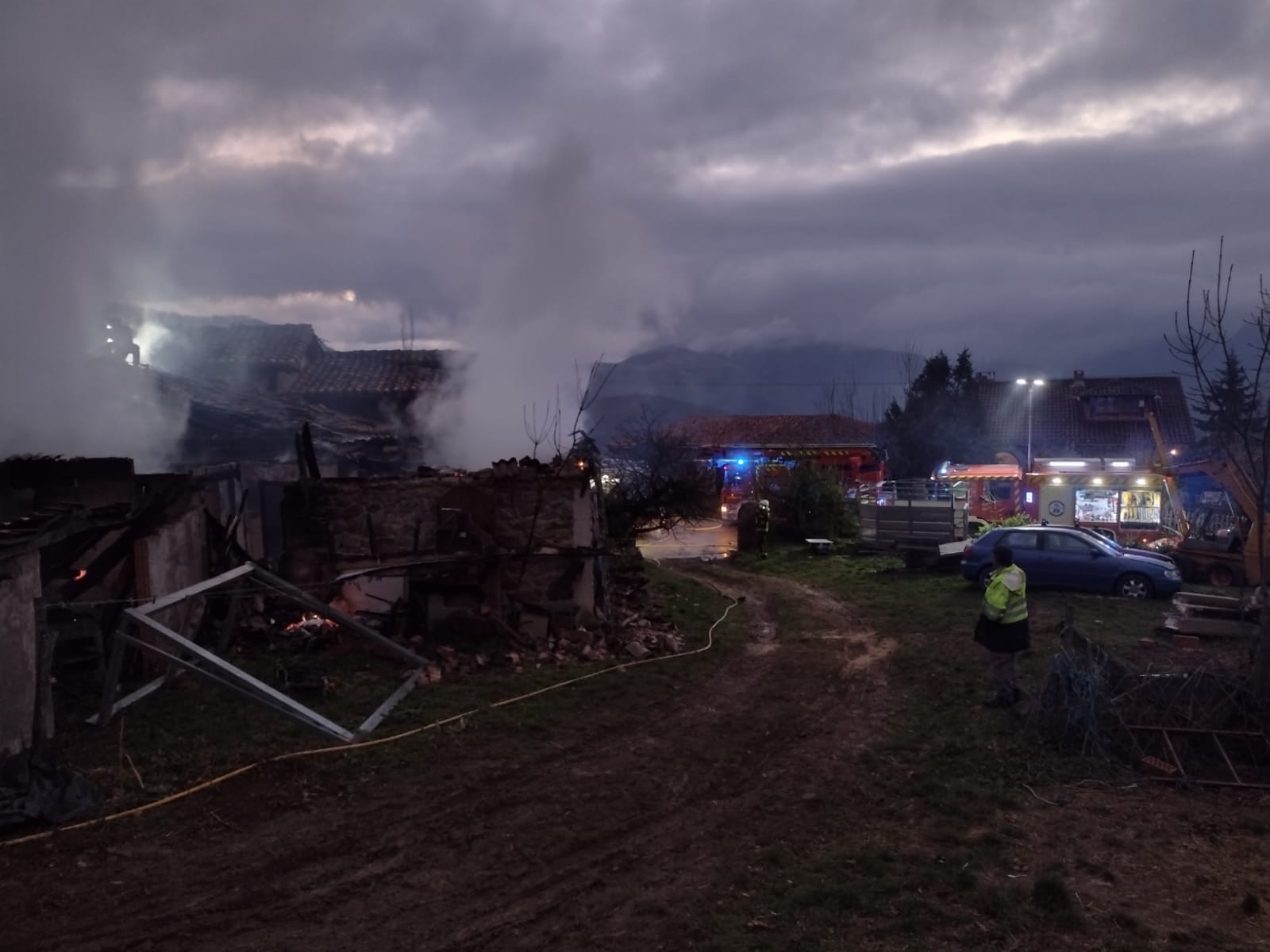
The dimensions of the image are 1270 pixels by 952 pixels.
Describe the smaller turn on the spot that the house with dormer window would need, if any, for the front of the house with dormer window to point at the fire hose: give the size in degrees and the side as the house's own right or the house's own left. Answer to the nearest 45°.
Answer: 0° — it already faces it

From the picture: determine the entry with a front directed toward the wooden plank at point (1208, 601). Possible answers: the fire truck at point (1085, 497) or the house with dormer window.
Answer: the house with dormer window

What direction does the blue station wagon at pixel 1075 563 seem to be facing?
to the viewer's right

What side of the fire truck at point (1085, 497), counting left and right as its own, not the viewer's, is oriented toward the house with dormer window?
right

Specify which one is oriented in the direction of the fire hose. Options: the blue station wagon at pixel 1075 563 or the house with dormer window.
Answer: the house with dormer window

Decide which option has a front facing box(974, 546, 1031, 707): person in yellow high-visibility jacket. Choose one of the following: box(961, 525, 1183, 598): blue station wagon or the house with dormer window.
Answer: the house with dormer window

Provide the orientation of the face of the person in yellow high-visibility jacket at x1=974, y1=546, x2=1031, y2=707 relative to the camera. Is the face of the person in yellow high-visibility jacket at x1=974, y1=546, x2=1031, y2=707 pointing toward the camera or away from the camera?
away from the camera

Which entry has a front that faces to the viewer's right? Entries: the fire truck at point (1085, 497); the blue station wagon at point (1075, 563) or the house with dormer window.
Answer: the blue station wagon

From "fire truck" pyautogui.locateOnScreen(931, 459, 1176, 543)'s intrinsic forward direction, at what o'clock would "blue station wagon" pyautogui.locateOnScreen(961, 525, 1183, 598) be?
The blue station wagon is roughly at 9 o'clock from the fire truck.

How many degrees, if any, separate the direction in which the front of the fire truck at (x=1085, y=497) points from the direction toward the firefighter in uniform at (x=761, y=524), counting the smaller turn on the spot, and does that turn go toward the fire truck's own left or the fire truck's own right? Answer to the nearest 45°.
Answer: approximately 45° to the fire truck's own left

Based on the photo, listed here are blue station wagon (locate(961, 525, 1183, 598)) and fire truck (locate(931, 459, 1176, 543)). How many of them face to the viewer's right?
1

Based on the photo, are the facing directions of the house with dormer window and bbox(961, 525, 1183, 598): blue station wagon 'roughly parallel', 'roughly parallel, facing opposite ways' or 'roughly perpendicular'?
roughly perpendicular

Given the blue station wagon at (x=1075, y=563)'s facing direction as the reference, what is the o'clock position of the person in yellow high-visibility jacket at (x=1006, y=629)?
The person in yellow high-visibility jacket is roughly at 3 o'clock from the blue station wagon.

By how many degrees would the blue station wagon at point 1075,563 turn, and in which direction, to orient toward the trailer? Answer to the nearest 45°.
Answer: approximately 135° to its left

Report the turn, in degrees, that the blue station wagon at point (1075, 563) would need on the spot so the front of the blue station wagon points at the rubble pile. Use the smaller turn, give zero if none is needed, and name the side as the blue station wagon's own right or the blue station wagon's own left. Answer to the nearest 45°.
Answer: approximately 135° to the blue station wagon's own right

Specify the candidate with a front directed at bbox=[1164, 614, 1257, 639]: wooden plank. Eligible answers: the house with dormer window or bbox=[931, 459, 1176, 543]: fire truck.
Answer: the house with dormer window

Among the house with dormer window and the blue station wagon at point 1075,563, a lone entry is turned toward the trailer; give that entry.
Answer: the house with dormer window

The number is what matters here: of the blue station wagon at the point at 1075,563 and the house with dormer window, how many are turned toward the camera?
1

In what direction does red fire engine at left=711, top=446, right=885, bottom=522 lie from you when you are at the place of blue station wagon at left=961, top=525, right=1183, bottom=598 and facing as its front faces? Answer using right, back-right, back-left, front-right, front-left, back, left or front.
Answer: back-left

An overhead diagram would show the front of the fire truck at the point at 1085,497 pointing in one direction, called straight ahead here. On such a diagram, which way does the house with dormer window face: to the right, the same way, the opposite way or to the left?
to the left
